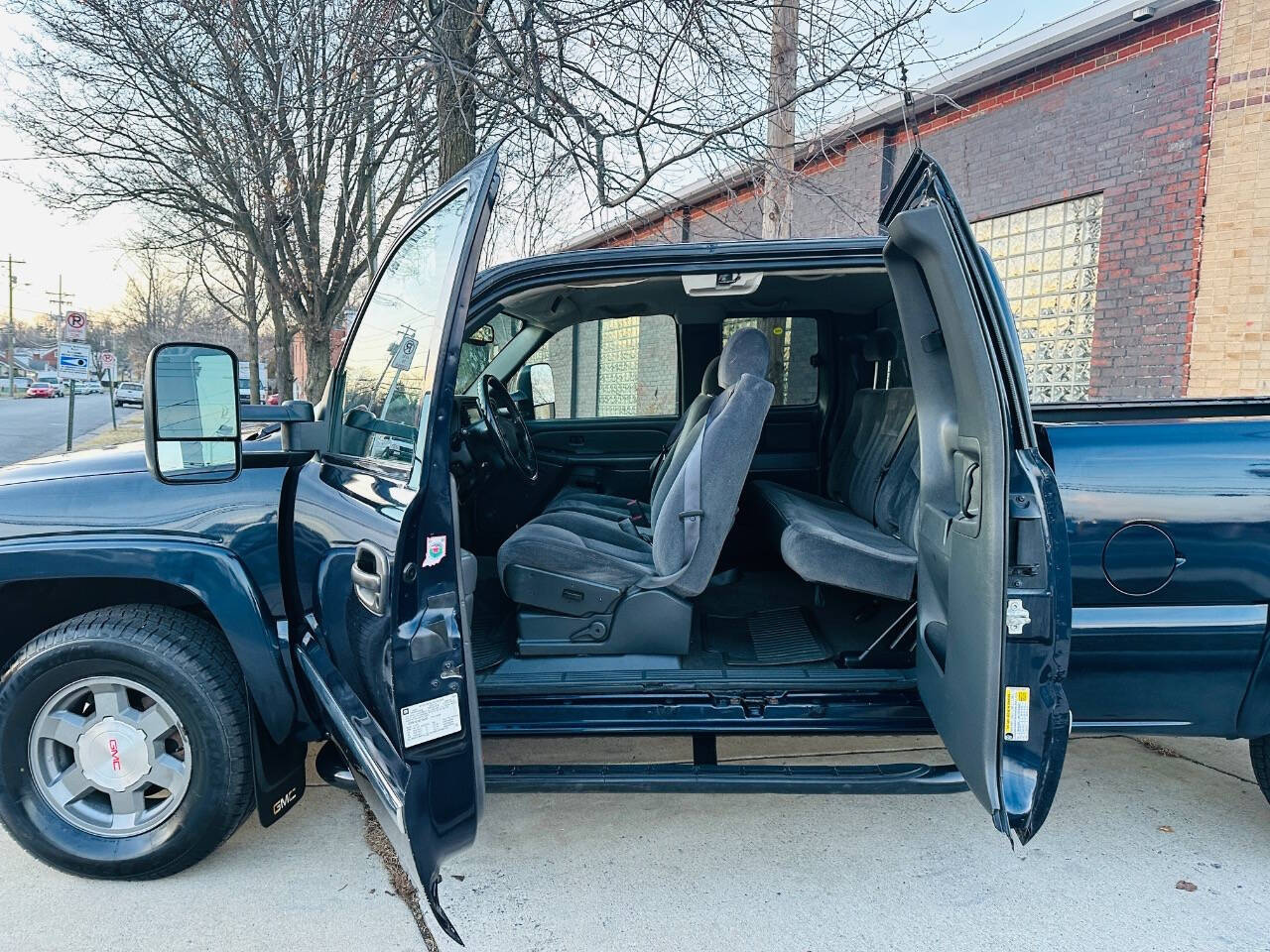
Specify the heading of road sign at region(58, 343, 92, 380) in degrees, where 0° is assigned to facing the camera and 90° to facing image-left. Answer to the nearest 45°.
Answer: approximately 0°

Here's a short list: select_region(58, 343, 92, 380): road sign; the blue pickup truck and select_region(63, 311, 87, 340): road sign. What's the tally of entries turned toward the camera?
2

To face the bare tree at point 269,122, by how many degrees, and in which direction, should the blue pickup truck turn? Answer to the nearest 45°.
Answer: approximately 45° to its right

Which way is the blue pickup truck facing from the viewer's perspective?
to the viewer's left

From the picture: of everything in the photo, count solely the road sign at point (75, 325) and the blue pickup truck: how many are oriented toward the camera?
1

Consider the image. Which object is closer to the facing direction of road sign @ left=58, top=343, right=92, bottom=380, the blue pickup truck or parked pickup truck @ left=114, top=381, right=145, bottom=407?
the blue pickup truck

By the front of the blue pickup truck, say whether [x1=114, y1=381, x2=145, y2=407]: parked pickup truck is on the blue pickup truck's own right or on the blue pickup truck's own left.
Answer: on the blue pickup truck's own right

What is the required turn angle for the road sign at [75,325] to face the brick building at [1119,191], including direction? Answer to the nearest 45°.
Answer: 0° — it already faces it

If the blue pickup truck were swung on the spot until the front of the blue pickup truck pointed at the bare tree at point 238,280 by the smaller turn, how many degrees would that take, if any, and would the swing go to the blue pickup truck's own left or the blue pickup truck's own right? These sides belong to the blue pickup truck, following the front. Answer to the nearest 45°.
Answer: approximately 45° to the blue pickup truck's own right

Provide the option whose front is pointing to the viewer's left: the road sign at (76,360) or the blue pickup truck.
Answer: the blue pickup truck
